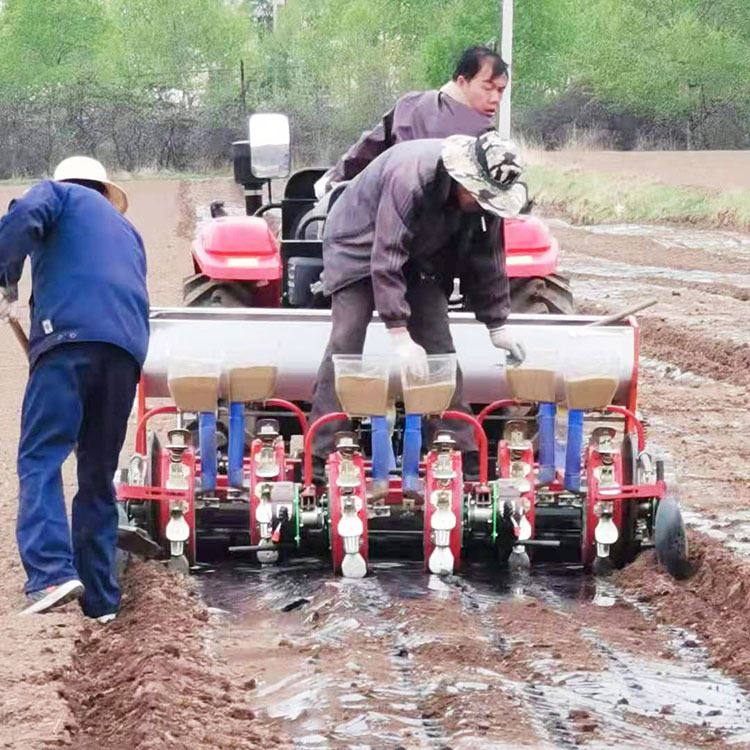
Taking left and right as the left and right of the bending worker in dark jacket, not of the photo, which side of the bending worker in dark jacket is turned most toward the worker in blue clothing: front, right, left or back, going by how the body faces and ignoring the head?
right

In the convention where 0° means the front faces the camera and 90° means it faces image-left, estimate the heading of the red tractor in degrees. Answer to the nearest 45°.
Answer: approximately 180°

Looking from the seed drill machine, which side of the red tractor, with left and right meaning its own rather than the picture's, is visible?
back

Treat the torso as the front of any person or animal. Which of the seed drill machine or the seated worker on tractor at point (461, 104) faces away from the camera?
the seed drill machine

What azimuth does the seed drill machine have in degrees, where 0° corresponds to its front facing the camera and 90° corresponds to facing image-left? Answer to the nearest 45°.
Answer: approximately 180°
